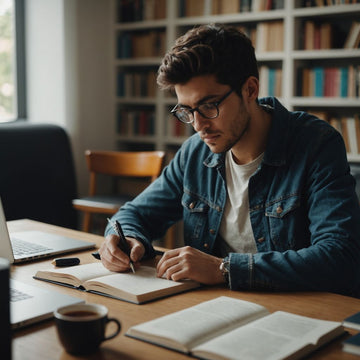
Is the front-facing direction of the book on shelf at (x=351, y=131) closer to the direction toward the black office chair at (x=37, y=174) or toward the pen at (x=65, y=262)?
the pen

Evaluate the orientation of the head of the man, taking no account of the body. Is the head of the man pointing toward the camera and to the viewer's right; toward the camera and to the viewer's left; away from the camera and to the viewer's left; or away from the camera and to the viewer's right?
toward the camera and to the viewer's left

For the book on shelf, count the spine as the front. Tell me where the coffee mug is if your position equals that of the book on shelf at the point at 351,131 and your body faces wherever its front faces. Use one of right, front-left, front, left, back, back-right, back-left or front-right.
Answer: front

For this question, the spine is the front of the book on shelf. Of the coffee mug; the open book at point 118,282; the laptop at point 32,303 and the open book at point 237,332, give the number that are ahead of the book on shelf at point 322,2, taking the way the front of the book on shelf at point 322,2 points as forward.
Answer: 4

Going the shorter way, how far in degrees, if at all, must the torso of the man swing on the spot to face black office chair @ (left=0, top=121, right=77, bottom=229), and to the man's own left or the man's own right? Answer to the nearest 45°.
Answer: approximately 90° to the man's own right

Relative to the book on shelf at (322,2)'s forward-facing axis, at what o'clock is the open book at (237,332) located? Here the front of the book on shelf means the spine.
The open book is roughly at 12 o'clock from the book on shelf.

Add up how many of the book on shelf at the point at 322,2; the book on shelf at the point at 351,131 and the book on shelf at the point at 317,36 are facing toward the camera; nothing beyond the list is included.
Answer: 3

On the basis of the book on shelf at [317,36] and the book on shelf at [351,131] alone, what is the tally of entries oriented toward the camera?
2

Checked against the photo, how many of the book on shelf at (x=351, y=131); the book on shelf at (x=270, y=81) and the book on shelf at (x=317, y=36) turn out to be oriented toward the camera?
3
